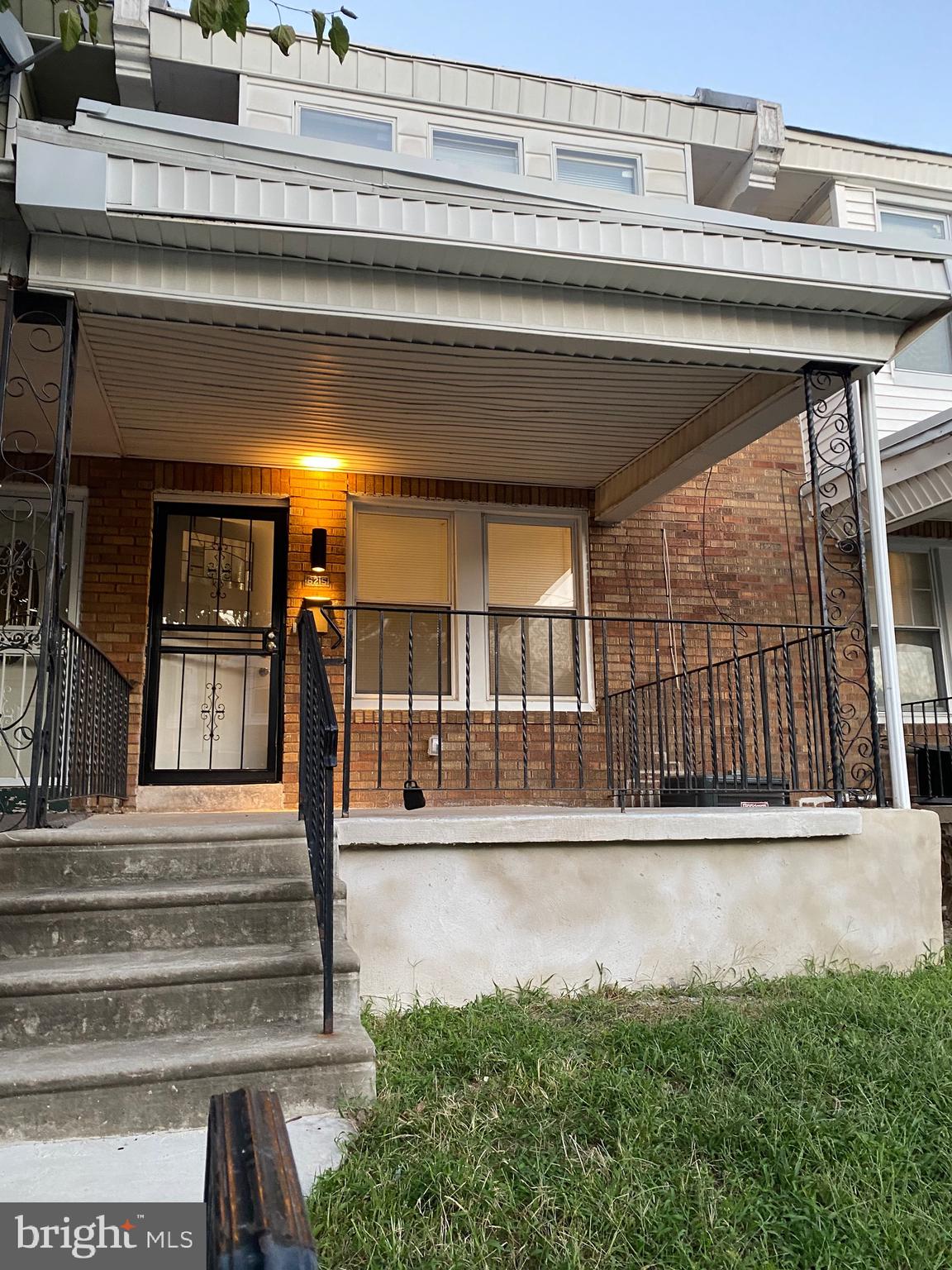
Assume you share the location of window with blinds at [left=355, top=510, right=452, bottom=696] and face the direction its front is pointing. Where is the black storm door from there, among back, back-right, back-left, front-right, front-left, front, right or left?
right

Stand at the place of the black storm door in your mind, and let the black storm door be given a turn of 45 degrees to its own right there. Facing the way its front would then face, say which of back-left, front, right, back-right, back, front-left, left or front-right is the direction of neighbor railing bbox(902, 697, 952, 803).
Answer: back-left

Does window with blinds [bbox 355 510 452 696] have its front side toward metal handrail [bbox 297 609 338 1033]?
yes

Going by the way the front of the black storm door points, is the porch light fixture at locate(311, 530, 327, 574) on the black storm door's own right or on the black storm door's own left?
on the black storm door's own left

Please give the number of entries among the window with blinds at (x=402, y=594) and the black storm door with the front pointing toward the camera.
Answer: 2

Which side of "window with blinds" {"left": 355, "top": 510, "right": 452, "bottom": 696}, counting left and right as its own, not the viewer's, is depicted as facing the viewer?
front

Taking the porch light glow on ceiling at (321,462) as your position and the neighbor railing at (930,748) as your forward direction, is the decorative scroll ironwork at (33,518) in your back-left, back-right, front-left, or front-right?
back-right

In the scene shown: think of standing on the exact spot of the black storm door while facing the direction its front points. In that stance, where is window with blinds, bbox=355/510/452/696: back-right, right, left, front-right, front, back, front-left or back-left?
left

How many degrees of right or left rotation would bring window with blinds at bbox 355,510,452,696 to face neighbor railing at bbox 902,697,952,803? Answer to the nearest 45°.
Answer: approximately 90° to its left

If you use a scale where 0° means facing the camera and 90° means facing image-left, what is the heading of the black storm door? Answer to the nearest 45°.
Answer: approximately 0°

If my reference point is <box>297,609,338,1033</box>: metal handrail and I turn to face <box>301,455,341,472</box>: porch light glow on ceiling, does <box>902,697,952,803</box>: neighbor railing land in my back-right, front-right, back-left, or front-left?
front-right

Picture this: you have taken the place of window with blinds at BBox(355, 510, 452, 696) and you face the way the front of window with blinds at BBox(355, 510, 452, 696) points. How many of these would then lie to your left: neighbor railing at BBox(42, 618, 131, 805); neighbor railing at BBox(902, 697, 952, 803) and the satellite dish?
1

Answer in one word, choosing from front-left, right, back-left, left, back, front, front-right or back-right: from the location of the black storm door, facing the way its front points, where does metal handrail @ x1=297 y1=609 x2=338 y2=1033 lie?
front

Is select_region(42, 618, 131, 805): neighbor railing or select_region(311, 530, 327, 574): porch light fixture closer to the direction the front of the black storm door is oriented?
the neighbor railing
